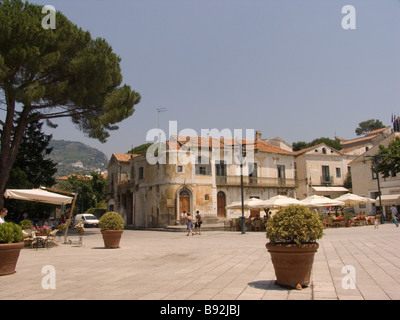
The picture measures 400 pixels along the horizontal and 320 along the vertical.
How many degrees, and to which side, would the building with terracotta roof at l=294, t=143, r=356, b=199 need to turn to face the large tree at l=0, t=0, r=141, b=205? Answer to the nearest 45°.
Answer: approximately 45° to its right

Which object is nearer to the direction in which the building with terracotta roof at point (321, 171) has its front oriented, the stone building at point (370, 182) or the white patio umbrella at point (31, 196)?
the white patio umbrella

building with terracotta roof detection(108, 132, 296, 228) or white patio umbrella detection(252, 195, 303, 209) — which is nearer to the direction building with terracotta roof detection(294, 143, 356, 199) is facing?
the white patio umbrella

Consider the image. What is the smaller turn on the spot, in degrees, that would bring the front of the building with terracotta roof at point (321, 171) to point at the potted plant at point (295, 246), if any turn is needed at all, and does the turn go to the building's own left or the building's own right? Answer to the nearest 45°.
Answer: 0° — it already faces it

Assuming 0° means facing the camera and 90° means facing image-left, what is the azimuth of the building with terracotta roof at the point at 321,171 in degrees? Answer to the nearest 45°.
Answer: approximately 0°

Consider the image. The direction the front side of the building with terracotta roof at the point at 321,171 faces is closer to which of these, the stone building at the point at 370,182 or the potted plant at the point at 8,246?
the potted plant

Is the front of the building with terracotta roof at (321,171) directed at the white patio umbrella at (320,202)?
yes

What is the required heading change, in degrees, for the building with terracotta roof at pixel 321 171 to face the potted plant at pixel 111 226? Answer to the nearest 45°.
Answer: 0° — it already faces it
